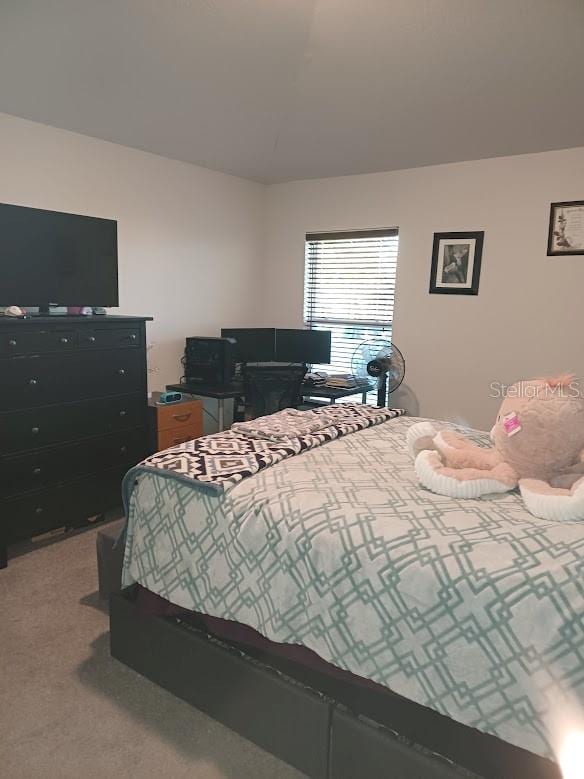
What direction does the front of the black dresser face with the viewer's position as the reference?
facing the viewer and to the right of the viewer

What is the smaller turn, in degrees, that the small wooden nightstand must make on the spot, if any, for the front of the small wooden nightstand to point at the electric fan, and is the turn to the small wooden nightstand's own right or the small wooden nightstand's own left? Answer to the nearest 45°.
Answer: approximately 45° to the small wooden nightstand's own left

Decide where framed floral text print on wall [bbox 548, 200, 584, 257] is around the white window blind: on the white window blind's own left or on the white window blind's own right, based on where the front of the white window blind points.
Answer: on the white window blind's own left

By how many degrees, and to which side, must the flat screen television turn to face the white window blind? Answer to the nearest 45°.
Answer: approximately 45° to its left

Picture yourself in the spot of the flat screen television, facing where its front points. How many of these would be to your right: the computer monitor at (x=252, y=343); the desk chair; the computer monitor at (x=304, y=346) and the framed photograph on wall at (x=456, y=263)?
0

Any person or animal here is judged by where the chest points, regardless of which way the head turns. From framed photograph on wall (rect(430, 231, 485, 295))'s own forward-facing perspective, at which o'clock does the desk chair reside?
The desk chair is roughly at 2 o'clock from the framed photograph on wall.

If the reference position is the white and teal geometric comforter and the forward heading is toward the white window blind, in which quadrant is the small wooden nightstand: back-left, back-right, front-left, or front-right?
front-left

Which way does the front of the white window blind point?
toward the camera

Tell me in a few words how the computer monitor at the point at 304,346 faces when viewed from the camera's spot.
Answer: facing the viewer

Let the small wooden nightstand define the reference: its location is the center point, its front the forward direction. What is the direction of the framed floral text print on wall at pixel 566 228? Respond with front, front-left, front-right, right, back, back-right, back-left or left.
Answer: front-left

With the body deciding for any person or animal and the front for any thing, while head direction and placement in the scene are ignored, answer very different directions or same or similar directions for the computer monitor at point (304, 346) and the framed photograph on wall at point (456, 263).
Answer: same or similar directions

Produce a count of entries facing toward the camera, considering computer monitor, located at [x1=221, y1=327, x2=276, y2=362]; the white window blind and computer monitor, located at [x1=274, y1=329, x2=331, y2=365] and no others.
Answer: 3

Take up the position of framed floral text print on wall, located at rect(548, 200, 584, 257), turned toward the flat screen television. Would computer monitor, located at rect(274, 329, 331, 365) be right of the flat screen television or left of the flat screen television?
right

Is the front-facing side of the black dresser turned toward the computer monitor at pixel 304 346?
no

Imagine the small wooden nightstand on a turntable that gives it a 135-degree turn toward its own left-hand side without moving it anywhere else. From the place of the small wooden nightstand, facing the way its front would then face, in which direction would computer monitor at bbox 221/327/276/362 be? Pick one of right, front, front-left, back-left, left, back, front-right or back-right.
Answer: front-right

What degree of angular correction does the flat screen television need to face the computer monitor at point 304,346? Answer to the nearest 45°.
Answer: approximately 45° to its left

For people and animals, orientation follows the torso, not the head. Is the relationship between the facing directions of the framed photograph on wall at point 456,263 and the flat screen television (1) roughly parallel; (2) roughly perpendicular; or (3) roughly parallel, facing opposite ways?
roughly perpendicular
